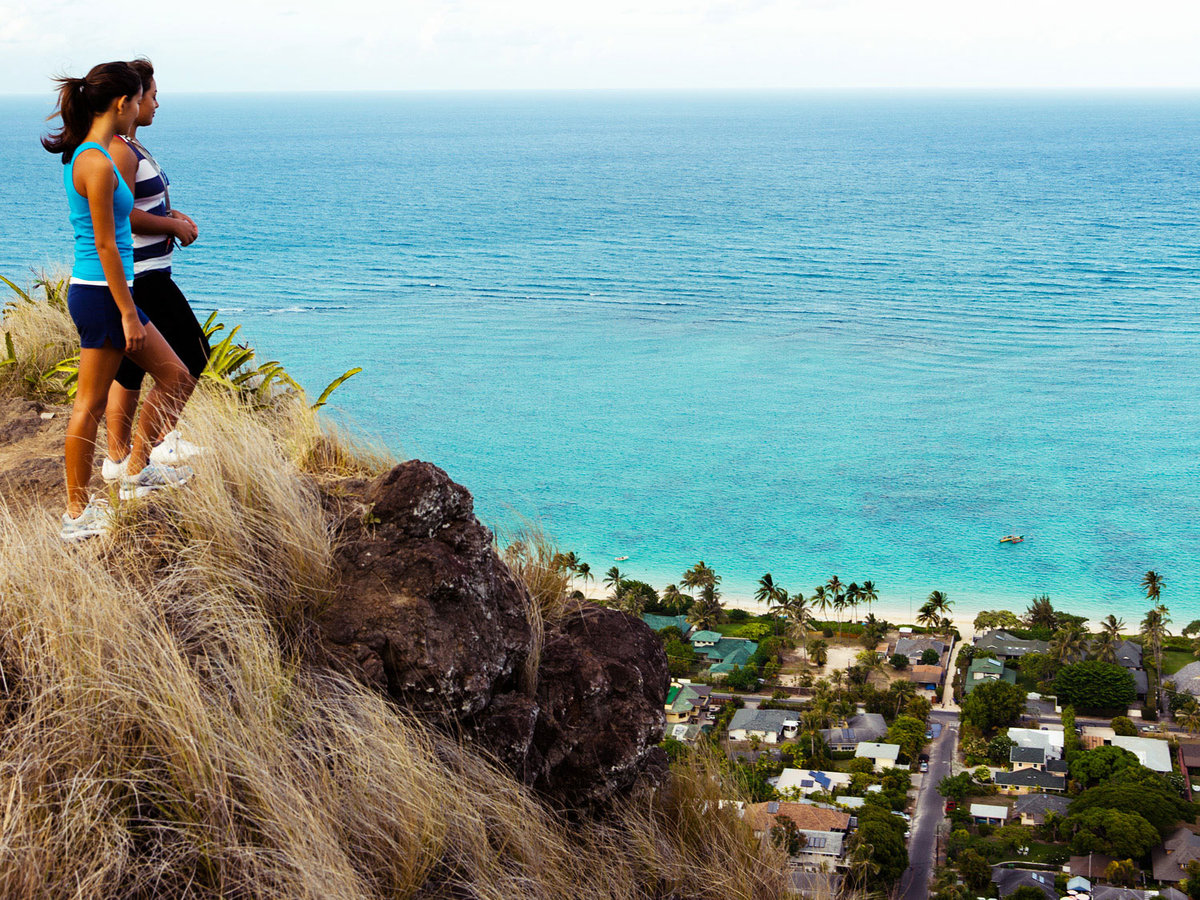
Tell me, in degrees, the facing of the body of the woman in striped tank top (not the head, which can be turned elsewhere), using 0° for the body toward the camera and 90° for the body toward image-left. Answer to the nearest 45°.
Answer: approximately 270°

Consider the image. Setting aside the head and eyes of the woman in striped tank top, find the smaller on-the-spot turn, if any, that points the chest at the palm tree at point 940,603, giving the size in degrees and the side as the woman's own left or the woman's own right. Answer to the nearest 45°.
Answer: approximately 45° to the woman's own left

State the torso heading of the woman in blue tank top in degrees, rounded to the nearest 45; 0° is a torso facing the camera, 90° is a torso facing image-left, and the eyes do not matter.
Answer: approximately 270°

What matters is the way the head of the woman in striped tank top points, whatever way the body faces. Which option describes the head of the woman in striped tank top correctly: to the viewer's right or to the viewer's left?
to the viewer's right

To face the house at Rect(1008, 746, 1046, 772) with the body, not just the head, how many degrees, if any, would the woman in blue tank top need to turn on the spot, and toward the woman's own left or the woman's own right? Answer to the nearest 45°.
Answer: approximately 45° to the woman's own left

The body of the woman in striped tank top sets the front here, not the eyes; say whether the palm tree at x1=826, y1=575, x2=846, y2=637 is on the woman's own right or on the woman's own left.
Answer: on the woman's own left

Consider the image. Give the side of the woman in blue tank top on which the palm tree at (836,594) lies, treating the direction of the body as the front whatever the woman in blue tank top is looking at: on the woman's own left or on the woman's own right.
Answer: on the woman's own left
